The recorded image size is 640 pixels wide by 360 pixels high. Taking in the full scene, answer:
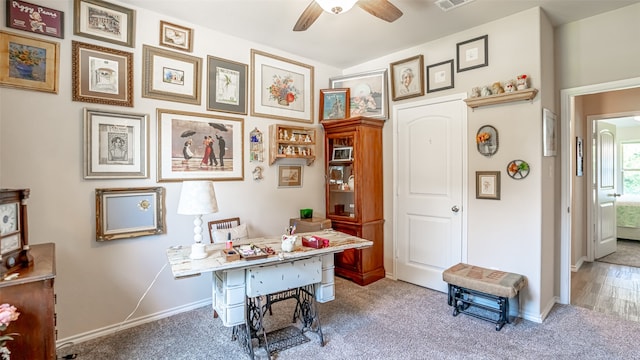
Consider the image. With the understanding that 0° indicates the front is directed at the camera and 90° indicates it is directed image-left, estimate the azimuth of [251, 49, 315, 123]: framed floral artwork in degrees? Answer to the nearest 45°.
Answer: approximately 315°

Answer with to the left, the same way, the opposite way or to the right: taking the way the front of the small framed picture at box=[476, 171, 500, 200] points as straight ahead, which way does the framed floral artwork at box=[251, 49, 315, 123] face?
to the left

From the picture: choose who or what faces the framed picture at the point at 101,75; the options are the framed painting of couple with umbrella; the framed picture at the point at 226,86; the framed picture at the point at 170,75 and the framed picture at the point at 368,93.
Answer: the framed picture at the point at 368,93

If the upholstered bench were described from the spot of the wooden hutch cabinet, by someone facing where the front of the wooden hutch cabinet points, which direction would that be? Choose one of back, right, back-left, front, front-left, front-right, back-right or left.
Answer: left

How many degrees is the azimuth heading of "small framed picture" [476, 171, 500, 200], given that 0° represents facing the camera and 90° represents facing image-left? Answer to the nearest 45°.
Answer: approximately 0°

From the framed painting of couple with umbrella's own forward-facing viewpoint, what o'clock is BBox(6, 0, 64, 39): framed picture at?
The framed picture is roughly at 4 o'clock from the framed painting of couple with umbrella.

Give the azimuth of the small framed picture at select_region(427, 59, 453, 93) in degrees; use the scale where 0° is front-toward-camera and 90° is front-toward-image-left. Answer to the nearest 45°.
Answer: approximately 45°

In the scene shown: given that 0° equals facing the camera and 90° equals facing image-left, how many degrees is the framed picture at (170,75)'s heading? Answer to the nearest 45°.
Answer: approximately 315°

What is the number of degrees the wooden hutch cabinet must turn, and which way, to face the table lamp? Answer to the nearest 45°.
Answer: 0° — it already faces it

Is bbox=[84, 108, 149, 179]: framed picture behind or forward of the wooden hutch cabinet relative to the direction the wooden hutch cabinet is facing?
forward

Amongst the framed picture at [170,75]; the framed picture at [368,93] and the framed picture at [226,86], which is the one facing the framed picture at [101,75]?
the framed picture at [368,93]

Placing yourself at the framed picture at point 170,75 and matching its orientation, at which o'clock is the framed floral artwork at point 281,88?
The framed floral artwork is roughly at 10 o'clock from the framed picture.

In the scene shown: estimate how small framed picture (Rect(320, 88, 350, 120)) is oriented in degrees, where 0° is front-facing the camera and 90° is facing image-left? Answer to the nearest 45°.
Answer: approximately 0°

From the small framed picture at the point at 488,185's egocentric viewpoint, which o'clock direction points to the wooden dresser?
The wooden dresser is roughly at 1 o'clock from the small framed picture.

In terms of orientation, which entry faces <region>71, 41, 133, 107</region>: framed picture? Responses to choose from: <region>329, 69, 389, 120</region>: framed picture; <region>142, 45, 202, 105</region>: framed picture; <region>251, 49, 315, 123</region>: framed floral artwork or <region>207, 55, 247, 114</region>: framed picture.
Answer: <region>329, 69, 389, 120</region>: framed picture

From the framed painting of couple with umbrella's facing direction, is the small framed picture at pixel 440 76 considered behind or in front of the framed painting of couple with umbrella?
in front
